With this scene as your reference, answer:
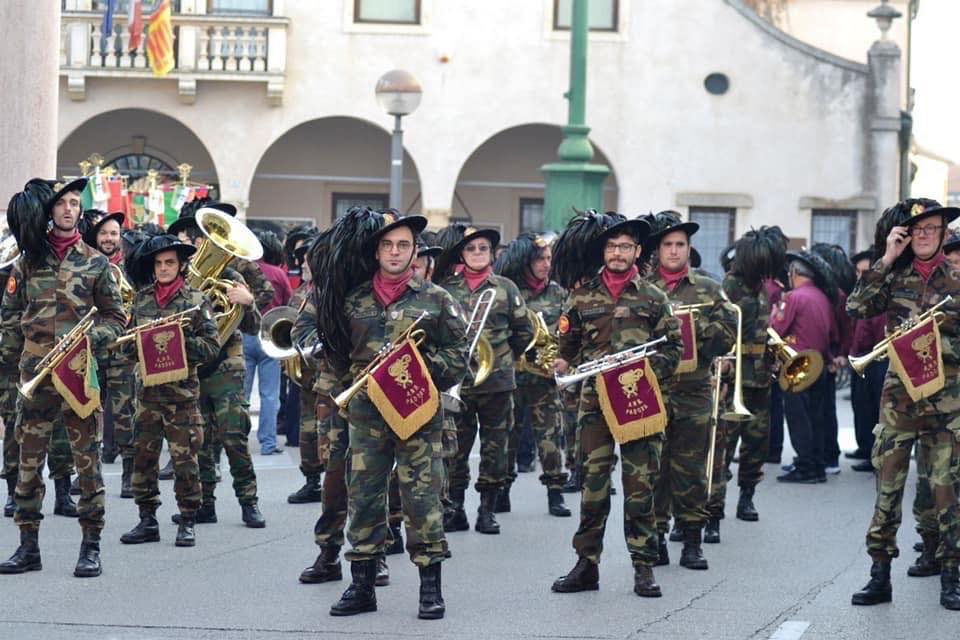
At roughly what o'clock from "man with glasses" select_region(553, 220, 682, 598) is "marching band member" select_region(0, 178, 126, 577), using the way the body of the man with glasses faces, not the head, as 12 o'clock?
The marching band member is roughly at 3 o'clock from the man with glasses.

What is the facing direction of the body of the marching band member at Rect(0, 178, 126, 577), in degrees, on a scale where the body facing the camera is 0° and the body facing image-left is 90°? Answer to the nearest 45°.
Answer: approximately 0°

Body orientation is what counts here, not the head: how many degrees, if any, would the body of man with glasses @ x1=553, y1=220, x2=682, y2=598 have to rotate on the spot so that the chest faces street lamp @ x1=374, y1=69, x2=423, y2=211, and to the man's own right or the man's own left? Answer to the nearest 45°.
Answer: approximately 180°

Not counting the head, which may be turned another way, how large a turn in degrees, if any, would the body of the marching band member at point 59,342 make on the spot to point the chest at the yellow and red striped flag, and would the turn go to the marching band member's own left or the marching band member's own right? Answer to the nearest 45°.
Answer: approximately 180°

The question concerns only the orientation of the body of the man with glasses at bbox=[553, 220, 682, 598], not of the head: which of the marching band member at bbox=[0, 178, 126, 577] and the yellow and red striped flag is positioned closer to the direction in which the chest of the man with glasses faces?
the marching band member

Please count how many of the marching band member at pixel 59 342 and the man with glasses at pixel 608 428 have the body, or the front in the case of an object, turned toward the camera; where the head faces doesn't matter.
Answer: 2

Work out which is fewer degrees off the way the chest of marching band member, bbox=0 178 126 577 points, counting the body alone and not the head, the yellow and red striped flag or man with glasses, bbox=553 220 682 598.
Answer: the man with glasses

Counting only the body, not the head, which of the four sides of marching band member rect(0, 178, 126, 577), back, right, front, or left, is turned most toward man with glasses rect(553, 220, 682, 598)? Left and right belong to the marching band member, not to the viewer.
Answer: left
